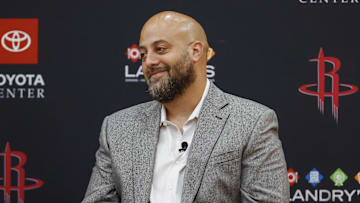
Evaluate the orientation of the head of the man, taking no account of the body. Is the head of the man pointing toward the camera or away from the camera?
toward the camera

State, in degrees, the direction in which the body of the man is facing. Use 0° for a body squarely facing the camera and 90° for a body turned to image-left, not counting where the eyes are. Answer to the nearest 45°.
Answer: approximately 45°
